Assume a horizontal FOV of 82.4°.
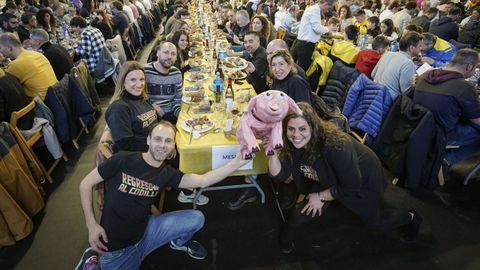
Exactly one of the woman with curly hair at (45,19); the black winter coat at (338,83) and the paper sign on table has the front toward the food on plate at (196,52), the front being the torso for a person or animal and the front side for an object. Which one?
the woman with curly hair

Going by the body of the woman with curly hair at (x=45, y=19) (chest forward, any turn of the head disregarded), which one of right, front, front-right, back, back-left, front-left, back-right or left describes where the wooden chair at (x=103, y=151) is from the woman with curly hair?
front-right

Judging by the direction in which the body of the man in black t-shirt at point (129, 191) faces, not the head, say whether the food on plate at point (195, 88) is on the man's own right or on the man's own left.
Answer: on the man's own left

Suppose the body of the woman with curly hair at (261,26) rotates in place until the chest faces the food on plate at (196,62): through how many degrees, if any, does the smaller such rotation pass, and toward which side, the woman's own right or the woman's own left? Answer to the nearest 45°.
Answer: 0° — they already face it

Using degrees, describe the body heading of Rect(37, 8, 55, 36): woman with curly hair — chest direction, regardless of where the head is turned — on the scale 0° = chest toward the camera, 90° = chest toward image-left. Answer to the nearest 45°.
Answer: approximately 315°

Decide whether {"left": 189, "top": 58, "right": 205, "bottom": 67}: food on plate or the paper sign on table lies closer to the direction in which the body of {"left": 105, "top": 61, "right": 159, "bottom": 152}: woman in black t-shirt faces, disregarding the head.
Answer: the paper sign on table

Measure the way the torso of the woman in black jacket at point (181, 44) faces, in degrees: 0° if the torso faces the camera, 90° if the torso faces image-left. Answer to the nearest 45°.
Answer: approximately 315°

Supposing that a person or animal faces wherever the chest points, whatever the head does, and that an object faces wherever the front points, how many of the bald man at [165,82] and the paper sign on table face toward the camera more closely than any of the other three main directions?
2

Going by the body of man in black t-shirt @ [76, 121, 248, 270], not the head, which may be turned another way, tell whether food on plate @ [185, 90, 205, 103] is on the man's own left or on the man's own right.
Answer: on the man's own left

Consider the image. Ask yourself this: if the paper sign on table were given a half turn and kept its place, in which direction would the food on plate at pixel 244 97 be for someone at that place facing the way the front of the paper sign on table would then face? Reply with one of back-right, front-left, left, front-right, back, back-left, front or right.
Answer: front
